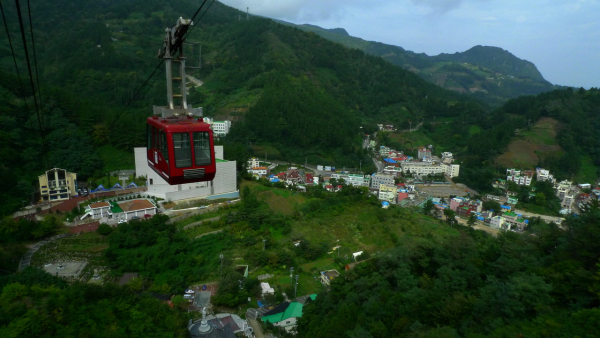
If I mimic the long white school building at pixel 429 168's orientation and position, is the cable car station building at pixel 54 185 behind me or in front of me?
in front

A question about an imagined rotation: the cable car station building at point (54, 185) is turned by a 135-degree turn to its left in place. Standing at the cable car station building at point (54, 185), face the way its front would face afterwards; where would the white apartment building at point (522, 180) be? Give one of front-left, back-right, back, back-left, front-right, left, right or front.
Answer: front-right

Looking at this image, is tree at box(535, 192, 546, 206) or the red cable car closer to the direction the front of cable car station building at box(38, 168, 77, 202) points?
the red cable car

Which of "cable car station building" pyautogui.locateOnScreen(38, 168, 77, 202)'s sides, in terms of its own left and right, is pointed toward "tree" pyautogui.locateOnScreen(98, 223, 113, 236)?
front

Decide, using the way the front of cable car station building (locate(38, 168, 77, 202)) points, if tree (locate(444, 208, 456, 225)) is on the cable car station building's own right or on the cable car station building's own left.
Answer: on the cable car station building's own left

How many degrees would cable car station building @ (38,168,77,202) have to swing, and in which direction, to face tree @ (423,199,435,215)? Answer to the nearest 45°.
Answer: approximately 90° to its left

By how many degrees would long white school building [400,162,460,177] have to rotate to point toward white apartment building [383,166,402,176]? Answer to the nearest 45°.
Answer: approximately 45° to its right

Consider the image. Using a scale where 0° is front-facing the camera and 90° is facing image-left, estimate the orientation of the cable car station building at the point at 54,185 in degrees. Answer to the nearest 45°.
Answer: approximately 0°

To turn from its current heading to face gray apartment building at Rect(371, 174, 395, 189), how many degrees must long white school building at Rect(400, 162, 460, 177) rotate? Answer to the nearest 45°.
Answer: approximately 45° to its right

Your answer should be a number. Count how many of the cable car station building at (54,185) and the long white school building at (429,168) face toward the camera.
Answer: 2

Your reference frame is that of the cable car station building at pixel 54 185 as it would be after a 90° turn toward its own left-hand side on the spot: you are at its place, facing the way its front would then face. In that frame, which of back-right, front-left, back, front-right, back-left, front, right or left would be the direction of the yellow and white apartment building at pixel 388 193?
front

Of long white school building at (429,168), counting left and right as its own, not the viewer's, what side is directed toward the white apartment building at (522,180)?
left

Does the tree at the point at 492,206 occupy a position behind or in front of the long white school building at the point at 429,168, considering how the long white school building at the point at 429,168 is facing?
in front

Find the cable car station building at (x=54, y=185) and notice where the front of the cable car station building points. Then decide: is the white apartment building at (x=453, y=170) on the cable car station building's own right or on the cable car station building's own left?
on the cable car station building's own left
